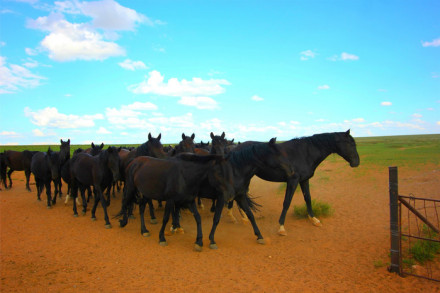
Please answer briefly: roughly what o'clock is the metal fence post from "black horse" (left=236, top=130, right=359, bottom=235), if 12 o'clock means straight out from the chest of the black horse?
The metal fence post is roughly at 2 o'clock from the black horse.

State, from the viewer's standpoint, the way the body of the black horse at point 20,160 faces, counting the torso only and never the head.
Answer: to the viewer's right

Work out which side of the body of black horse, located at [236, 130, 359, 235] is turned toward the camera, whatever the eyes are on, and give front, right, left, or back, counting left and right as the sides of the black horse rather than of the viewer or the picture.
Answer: right

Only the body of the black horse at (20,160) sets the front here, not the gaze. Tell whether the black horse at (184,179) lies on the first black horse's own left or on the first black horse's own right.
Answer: on the first black horse's own right

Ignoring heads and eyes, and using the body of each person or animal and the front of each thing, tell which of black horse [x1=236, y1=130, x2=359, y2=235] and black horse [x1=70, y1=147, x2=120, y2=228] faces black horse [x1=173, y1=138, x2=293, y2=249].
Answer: black horse [x1=70, y1=147, x2=120, y2=228]

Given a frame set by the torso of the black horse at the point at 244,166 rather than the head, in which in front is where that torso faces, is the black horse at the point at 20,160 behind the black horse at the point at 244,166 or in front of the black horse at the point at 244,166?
behind

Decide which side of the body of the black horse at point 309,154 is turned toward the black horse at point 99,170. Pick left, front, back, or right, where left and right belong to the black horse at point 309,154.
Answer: back

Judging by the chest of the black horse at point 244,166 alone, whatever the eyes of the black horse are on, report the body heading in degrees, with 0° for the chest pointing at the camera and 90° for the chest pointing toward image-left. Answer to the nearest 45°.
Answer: approximately 270°
